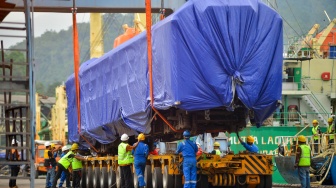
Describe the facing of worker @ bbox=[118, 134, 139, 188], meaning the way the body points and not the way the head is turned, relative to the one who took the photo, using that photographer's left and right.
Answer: facing away from the viewer and to the right of the viewer

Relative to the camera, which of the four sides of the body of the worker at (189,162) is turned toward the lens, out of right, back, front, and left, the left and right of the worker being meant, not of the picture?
back

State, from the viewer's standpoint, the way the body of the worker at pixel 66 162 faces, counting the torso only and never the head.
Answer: to the viewer's right

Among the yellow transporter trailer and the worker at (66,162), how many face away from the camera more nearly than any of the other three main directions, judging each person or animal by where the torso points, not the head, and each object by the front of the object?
0

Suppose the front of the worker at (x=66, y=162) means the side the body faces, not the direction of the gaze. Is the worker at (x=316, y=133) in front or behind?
in front

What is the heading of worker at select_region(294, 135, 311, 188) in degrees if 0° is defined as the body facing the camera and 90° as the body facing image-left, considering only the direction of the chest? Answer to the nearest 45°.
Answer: approximately 135°

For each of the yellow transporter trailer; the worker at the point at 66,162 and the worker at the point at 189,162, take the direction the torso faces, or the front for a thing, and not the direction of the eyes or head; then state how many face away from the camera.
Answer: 1

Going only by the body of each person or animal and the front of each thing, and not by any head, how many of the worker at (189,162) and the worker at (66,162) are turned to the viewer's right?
1
